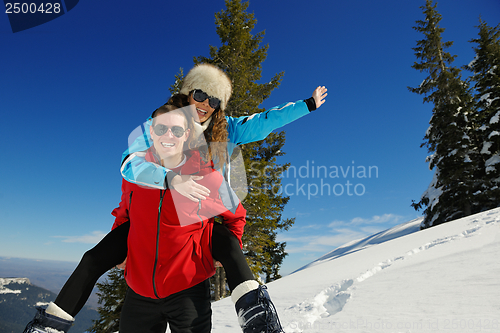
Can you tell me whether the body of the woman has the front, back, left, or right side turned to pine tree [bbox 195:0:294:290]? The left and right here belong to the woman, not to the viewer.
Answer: back

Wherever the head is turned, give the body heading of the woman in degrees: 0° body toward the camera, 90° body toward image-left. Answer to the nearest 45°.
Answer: approximately 0°

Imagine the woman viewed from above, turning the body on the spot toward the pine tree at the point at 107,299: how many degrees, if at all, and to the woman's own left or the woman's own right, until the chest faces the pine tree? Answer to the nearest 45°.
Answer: approximately 180°

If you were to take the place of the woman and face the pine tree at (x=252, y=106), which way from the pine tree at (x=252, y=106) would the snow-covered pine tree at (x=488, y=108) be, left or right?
right
